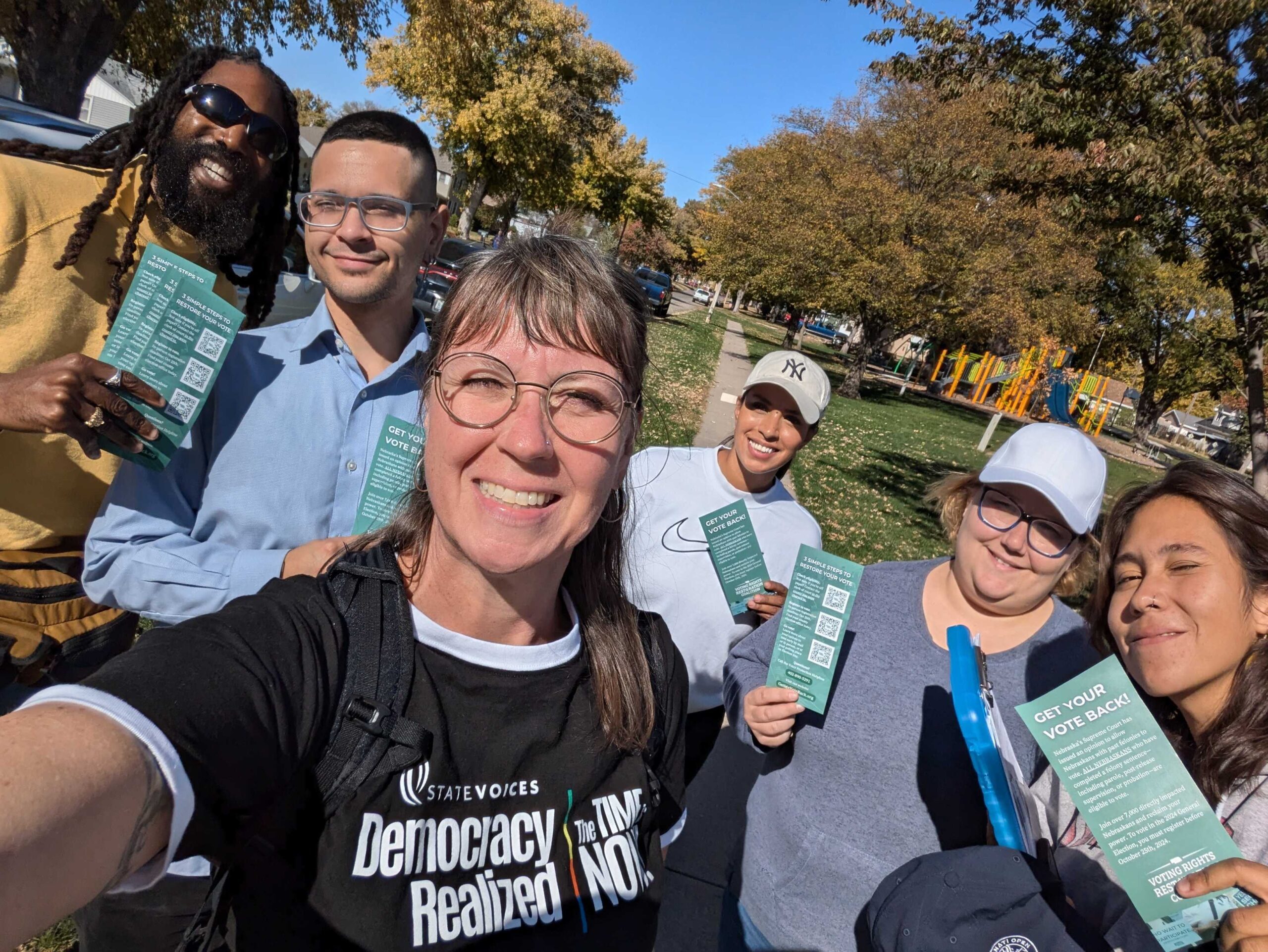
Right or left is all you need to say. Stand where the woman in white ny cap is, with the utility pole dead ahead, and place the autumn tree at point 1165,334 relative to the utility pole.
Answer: right

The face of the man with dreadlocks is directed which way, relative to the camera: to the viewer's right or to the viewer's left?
to the viewer's right

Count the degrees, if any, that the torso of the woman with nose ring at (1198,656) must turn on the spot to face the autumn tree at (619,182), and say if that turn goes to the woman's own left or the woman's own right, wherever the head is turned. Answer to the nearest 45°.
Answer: approximately 90° to the woman's own right

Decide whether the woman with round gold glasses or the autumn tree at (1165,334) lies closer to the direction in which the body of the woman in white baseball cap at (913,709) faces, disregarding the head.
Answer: the woman with round gold glasses

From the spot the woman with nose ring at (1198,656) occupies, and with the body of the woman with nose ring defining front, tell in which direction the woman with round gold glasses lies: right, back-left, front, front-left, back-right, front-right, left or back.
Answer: front

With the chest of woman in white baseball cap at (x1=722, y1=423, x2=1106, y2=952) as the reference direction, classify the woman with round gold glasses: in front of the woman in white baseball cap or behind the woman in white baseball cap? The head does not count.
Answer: in front

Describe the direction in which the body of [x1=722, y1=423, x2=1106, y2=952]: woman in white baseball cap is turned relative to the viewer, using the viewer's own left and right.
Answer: facing the viewer

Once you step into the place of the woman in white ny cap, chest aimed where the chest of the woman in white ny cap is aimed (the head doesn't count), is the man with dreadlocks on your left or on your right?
on your right

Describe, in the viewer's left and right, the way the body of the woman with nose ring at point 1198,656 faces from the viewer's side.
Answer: facing the viewer and to the left of the viewer

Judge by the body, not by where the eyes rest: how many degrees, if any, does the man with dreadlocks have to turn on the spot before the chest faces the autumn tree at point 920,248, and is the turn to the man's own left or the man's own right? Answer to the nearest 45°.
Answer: approximately 90° to the man's own left

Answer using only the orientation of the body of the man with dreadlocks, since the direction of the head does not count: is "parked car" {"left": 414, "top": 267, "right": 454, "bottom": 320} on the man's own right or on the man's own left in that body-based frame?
on the man's own left

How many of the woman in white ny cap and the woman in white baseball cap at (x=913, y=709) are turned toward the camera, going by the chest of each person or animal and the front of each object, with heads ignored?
2

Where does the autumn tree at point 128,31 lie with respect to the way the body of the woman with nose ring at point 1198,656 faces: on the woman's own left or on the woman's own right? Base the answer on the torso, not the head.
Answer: on the woman's own right

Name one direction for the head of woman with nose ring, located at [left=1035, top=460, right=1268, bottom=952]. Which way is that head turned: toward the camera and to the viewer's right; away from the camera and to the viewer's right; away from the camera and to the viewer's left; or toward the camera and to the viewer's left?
toward the camera and to the viewer's left

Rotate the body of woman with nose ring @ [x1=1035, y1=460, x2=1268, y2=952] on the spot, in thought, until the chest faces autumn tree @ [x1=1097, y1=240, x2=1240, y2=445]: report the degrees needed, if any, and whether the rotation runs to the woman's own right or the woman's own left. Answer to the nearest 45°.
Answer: approximately 135° to the woman's own right

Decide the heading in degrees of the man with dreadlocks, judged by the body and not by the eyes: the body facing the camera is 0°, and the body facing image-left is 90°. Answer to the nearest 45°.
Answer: approximately 315°
